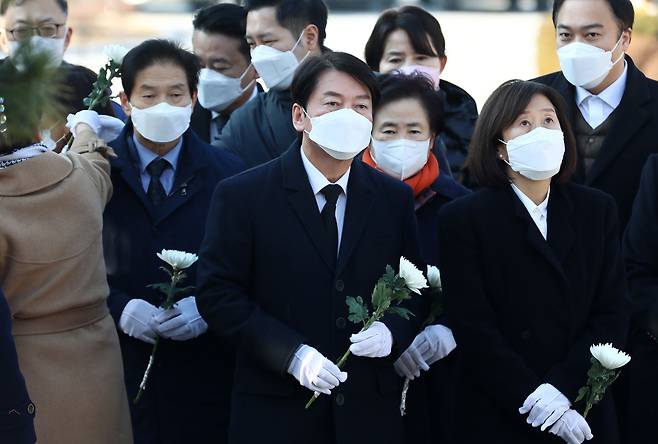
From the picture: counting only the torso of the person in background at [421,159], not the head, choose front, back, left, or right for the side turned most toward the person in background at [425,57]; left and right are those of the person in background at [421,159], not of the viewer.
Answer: back

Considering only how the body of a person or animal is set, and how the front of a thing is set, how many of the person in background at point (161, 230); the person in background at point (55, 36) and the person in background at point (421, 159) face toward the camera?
3

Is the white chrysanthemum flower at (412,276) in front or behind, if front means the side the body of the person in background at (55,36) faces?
in front

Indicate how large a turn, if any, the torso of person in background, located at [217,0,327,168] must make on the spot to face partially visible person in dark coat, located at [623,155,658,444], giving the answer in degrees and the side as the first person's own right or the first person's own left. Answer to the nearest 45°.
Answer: approximately 90° to the first person's own left

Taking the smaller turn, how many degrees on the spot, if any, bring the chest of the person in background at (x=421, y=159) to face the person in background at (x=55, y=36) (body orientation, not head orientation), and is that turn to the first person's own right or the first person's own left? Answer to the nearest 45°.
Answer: approximately 90° to the first person's own right

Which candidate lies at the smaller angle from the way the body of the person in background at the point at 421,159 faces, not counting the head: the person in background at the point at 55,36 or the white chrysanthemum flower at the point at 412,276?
the white chrysanthemum flower

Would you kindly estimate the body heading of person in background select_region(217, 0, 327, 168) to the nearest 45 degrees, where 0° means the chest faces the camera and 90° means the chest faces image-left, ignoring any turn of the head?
approximately 45°

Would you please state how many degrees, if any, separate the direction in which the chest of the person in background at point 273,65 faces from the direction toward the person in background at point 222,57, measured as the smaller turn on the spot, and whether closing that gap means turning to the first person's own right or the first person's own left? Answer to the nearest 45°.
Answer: approximately 90° to the first person's own right
